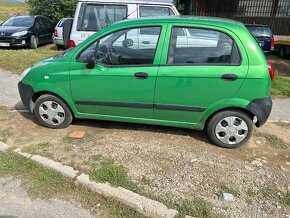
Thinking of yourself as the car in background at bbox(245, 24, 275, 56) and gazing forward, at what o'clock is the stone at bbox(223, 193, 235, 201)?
The stone is roughly at 6 o'clock from the car in background.

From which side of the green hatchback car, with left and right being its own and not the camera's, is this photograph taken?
left

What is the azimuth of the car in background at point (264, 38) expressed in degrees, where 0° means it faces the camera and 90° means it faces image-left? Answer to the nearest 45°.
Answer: approximately 180°

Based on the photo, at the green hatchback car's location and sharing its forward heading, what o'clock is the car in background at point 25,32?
The car in background is roughly at 2 o'clock from the green hatchback car.

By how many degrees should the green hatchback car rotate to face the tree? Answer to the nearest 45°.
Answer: approximately 90° to its right

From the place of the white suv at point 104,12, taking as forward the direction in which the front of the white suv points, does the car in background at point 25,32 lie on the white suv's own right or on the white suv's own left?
on the white suv's own left

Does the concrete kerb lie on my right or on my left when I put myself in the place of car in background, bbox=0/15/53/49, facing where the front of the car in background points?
on my left

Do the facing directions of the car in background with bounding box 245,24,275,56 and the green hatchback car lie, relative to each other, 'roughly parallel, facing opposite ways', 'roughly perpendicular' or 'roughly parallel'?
roughly perpendicular

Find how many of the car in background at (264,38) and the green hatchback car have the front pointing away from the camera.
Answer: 1

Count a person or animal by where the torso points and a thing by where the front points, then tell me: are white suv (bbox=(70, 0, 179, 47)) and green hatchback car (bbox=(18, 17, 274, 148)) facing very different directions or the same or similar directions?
very different directions

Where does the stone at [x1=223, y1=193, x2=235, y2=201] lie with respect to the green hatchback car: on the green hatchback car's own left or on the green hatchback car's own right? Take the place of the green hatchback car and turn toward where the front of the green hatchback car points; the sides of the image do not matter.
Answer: on the green hatchback car's own left

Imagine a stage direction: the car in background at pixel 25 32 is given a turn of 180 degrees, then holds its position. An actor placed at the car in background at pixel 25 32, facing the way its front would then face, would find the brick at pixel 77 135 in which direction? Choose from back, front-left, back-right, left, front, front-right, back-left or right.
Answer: back-right

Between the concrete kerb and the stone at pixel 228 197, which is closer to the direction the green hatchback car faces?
the concrete kerb
